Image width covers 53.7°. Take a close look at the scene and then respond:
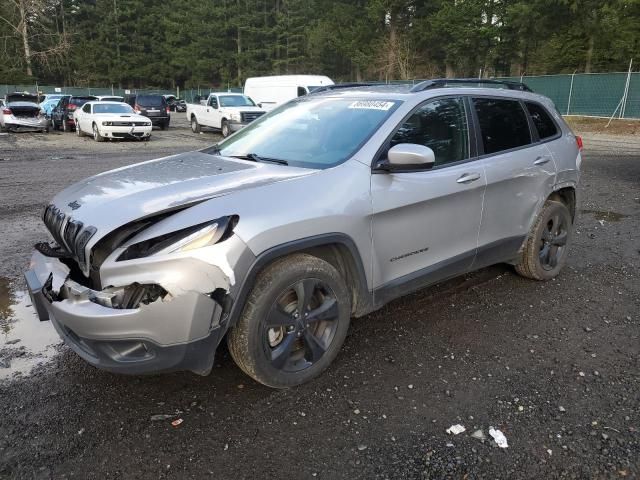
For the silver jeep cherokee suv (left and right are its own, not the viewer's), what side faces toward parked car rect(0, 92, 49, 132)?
right

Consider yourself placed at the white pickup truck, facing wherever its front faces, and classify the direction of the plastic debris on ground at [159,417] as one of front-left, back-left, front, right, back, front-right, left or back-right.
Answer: front-right

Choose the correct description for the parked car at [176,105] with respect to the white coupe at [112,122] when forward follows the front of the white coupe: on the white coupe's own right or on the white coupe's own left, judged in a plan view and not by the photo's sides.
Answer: on the white coupe's own left

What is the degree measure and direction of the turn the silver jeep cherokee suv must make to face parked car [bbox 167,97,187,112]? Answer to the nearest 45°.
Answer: approximately 135° to its right

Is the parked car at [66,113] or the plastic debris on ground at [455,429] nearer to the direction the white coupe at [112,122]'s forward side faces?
the plastic debris on ground

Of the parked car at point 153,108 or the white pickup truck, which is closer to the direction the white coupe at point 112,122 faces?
the white pickup truck

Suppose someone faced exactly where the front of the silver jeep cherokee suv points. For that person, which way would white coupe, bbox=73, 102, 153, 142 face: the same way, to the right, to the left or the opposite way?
to the left

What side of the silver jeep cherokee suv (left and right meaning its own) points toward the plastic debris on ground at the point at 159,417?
front

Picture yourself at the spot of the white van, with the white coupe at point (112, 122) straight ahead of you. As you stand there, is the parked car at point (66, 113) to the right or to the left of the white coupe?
right

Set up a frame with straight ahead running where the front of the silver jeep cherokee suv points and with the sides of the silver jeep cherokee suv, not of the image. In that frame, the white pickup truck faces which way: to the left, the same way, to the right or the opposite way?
to the left

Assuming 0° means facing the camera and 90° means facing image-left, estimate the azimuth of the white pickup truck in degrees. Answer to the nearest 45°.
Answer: approximately 315°

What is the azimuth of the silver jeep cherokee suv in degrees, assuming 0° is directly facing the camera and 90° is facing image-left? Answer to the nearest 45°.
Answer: approximately 45°

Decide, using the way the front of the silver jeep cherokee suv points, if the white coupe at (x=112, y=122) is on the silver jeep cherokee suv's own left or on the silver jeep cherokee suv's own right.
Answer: on the silver jeep cherokee suv's own right

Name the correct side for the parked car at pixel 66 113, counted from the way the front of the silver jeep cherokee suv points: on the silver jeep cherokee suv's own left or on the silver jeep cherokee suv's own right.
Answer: on the silver jeep cherokee suv's own right

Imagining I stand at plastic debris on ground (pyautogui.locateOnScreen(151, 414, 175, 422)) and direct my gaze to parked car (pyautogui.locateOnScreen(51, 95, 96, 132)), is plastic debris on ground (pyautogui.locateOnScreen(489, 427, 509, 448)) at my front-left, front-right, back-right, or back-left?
back-right
